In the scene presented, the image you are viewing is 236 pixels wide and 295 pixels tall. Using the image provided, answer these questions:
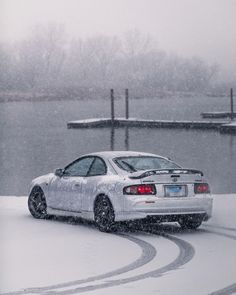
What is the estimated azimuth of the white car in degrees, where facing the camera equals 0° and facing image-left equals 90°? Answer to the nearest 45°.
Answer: approximately 135°

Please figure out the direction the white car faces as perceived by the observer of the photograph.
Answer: facing away from the viewer and to the left of the viewer
